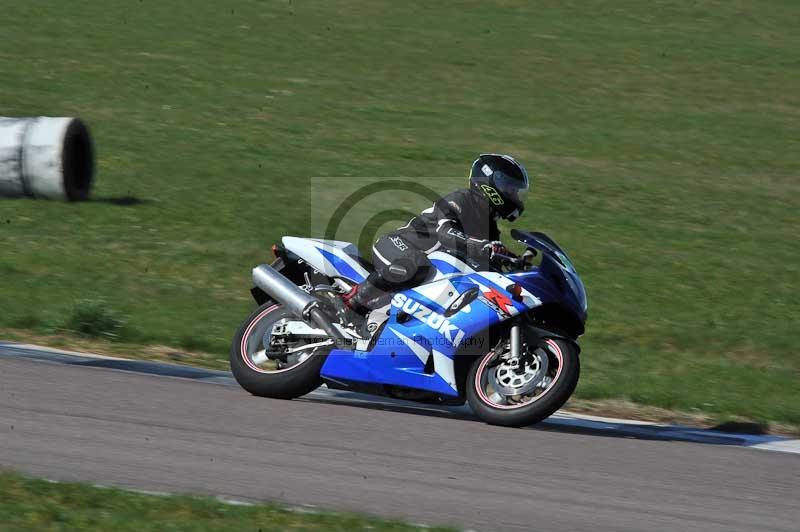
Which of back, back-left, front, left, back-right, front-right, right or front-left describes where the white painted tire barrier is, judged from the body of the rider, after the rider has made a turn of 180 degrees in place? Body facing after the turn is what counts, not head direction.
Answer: front-right

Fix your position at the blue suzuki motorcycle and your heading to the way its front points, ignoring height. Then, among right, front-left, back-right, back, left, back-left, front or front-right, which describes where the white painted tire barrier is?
back-left

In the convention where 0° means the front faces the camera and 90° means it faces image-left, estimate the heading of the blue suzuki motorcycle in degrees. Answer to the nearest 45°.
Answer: approximately 270°

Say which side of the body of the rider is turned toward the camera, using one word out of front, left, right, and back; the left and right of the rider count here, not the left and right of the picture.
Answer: right
